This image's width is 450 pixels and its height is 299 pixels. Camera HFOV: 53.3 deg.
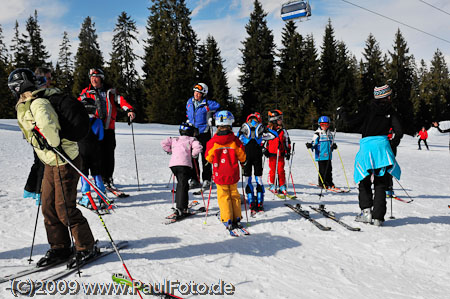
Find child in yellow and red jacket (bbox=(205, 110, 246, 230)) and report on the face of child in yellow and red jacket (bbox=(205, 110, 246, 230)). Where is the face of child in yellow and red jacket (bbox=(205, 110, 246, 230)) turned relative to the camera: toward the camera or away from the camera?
away from the camera

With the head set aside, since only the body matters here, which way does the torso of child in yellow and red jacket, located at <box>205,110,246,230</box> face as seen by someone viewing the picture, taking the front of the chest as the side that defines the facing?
away from the camera

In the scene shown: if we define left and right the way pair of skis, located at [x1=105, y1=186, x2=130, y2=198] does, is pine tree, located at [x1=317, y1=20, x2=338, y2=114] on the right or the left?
on its left

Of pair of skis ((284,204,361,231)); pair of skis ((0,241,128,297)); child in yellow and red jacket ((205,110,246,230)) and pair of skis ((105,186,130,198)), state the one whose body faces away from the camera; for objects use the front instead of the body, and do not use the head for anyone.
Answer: the child in yellow and red jacket

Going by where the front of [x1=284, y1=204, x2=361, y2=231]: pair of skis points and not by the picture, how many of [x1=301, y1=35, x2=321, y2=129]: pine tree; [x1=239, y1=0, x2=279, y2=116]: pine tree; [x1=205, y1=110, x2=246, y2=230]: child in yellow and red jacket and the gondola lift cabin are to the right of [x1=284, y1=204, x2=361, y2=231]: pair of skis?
1

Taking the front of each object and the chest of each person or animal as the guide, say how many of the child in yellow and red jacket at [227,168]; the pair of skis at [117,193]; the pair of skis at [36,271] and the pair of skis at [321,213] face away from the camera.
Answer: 1

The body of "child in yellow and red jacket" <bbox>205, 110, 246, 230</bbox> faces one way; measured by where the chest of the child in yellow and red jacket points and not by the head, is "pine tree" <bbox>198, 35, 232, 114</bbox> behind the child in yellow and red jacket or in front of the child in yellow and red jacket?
in front

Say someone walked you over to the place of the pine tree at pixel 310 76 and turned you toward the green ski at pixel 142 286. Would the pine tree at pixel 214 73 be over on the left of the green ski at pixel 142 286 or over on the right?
right

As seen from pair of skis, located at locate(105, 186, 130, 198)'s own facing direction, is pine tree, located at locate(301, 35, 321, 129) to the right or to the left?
on its left

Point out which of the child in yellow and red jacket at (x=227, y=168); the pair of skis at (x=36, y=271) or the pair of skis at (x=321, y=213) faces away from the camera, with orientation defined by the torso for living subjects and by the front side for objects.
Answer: the child in yellow and red jacket

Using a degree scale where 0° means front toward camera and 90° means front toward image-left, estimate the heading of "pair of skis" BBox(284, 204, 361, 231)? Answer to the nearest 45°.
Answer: approximately 315°

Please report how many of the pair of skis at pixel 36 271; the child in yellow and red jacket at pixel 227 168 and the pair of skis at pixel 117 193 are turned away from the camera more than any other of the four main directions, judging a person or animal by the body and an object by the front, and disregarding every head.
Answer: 1

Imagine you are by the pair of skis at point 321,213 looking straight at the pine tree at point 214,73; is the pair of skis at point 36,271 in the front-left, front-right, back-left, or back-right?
back-left

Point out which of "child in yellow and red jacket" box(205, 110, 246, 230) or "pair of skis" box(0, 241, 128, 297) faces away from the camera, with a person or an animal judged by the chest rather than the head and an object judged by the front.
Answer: the child in yellow and red jacket

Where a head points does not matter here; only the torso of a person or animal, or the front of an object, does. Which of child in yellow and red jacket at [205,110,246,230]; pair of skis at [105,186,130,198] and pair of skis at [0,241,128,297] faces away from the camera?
the child in yellow and red jacket

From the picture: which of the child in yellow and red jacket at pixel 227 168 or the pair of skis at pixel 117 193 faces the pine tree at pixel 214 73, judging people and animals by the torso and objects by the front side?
the child in yellow and red jacket

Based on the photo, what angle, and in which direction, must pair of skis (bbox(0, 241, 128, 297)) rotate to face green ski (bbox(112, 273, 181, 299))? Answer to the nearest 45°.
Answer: approximately 90° to its left
